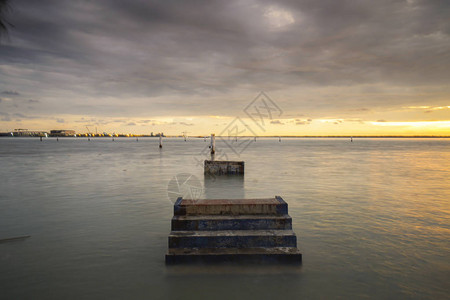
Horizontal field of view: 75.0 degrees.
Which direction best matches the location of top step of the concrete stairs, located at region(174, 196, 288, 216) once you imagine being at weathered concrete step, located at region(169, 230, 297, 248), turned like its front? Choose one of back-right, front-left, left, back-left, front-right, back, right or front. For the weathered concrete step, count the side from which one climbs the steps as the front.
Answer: back

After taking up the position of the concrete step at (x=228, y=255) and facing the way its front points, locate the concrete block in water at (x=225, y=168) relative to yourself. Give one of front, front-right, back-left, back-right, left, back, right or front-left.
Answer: back

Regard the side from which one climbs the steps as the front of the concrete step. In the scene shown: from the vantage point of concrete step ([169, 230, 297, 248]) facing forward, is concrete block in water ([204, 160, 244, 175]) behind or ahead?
behind

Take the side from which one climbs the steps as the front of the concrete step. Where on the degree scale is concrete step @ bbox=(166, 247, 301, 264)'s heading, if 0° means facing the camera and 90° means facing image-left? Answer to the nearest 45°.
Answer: approximately 0°
